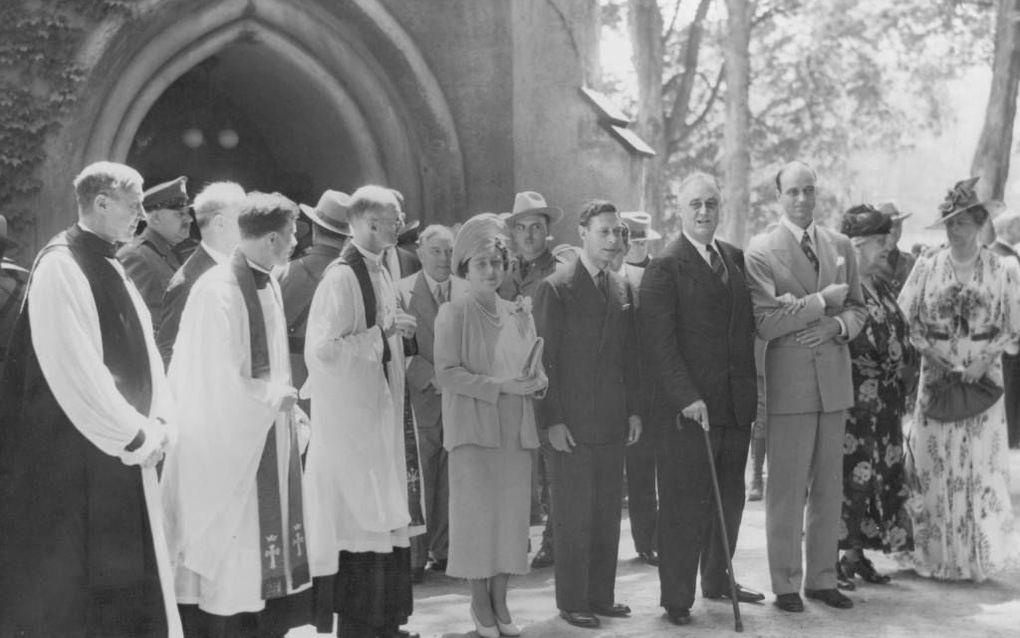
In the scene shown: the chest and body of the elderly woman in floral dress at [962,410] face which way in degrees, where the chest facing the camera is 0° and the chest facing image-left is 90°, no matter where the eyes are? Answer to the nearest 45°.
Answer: approximately 0°

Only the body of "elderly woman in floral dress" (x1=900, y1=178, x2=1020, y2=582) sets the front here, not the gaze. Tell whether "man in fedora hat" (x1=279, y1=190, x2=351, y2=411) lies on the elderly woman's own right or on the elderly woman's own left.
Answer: on the elderly woman's own right

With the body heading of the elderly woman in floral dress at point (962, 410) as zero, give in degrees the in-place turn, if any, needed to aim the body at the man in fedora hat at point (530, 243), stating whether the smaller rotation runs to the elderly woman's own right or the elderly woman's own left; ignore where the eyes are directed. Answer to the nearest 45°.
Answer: approximately 90° to the elderly woman's own right
